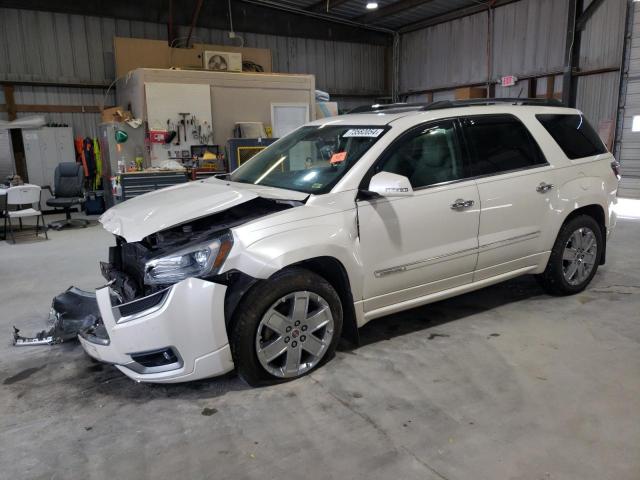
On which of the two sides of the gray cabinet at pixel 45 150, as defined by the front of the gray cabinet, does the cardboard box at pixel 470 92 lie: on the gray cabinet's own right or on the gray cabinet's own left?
on the gray cabinet's own left

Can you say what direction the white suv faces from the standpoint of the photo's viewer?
facing the viewer and to the left of the viewer

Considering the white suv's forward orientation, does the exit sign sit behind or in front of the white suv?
behind

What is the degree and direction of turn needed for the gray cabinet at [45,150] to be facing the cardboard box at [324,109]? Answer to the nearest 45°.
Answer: approximately 45° to its left

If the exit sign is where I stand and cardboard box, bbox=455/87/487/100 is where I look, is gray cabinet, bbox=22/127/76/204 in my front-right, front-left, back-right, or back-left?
front-left

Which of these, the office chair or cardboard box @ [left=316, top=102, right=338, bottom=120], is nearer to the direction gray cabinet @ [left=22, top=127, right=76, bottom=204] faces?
the office chair

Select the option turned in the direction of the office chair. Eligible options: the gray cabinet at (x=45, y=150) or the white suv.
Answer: the gray cabinet

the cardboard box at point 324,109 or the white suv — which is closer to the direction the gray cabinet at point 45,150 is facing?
the white suv

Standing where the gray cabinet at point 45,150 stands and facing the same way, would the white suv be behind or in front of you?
in front

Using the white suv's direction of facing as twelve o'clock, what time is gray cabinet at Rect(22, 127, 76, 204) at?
The gray cabinet is roughly at 3 o'clock from the white suv.

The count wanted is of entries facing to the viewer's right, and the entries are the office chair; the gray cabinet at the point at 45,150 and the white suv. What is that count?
0

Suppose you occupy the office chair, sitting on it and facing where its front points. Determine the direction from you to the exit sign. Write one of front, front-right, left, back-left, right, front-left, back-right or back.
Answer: back-left

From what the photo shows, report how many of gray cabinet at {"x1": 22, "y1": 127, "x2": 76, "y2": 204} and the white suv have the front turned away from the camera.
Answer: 0

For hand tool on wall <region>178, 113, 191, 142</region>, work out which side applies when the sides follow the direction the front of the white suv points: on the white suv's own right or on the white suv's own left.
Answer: on the white suv's own right

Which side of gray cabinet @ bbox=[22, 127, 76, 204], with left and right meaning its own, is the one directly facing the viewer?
front

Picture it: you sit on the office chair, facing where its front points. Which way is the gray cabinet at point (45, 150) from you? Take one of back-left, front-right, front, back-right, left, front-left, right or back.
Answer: back-right

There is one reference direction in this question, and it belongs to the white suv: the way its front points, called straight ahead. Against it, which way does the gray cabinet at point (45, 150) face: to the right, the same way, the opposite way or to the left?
to the left
